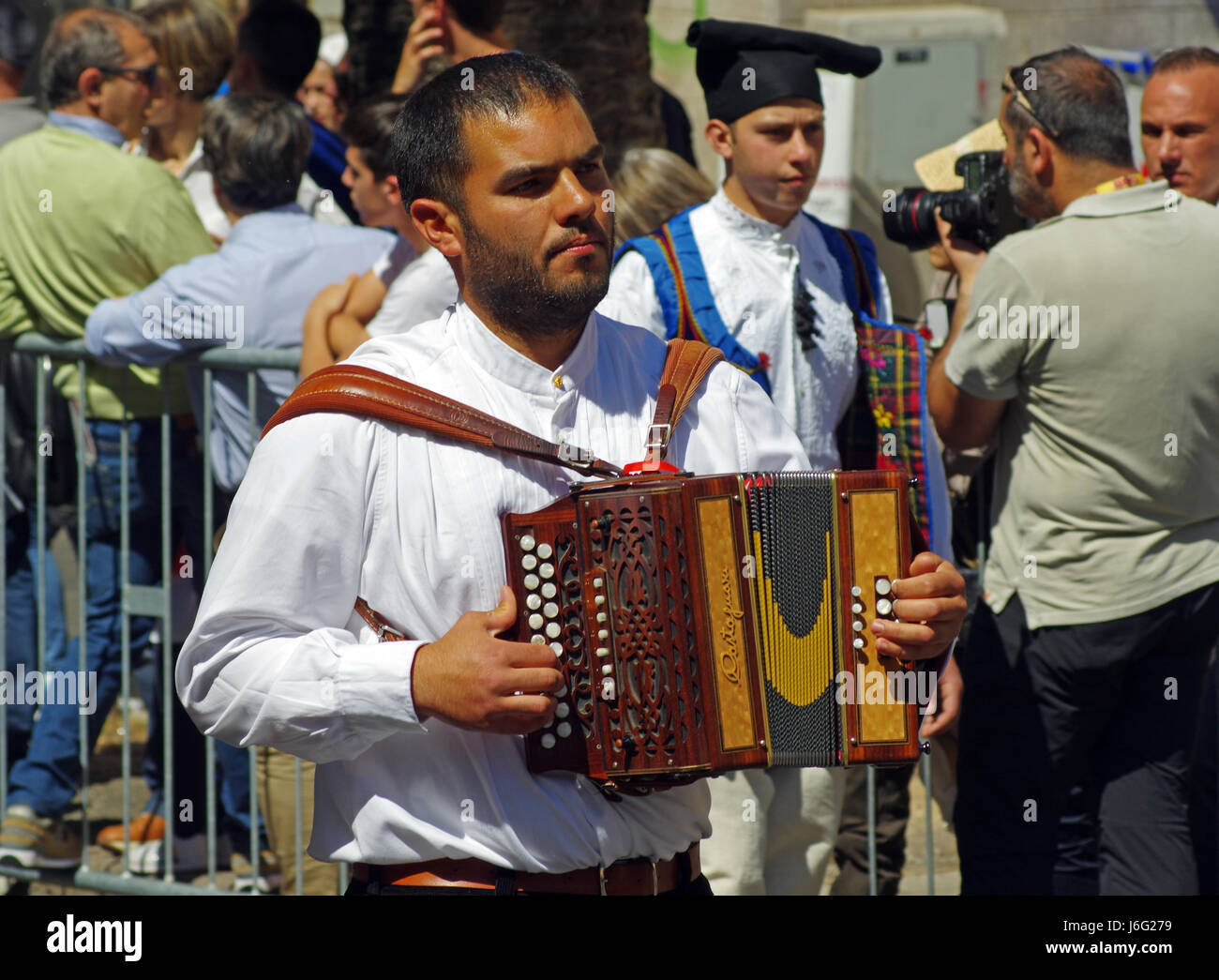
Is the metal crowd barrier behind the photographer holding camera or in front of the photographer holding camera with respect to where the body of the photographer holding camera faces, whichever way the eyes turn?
in front

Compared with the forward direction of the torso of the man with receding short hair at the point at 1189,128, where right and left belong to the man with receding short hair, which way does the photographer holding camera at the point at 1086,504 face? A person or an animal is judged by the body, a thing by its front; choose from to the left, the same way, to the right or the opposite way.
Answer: to the right

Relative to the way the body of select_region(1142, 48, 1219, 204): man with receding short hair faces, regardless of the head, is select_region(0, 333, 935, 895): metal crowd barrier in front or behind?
in front

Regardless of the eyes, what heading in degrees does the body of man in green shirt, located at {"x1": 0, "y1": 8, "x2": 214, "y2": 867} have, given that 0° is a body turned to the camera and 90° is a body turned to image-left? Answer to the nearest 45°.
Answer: approximately 225°

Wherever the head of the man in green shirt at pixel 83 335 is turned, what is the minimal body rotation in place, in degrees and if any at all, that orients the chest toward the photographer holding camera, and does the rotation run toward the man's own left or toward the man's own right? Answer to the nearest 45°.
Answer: approximately 90° to the man's own right

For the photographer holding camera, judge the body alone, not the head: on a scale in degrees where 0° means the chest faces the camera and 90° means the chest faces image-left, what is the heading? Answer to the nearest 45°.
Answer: approximately 135°

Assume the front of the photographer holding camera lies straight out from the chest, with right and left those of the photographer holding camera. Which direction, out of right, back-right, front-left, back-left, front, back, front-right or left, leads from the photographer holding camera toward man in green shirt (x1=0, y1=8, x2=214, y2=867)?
front-left

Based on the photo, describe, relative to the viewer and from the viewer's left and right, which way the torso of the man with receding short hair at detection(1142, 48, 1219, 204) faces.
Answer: facing the viewer and to the left of the viewer

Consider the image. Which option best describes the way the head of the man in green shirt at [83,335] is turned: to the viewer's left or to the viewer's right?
to the viewer's right
